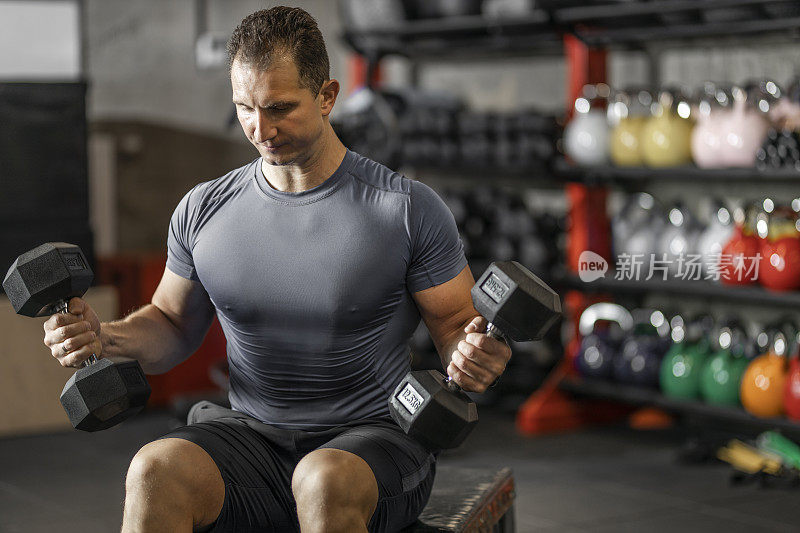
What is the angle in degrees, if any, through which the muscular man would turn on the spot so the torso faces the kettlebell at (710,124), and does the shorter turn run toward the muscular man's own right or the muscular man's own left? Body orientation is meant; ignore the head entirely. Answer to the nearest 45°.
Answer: approximately 180°

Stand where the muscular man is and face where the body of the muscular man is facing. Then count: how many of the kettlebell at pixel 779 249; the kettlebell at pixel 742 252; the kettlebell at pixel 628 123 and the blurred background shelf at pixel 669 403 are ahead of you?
0

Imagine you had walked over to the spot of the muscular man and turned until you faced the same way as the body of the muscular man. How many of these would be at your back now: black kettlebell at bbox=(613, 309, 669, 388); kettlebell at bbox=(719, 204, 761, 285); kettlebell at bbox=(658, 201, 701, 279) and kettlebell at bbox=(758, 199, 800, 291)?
4

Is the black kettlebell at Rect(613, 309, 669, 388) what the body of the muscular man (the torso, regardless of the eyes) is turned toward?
no

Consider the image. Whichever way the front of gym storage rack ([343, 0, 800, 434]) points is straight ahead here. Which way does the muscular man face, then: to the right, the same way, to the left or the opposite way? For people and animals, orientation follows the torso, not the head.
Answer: the same way

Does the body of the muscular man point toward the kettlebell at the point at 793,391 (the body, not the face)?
no

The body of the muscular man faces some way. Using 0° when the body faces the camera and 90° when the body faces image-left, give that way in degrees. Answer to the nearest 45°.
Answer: approximately 45°

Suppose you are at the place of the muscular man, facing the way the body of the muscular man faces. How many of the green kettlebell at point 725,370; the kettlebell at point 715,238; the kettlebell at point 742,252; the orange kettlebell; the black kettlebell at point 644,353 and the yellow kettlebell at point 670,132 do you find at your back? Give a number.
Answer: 6

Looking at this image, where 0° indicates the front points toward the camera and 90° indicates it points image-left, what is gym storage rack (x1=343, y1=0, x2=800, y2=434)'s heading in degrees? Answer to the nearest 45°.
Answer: approximately 45°

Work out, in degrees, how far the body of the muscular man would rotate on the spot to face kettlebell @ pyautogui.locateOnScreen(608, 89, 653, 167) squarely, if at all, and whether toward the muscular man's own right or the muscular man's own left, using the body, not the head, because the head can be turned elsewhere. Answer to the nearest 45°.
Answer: approximately 180°

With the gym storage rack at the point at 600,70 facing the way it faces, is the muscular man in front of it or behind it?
in front

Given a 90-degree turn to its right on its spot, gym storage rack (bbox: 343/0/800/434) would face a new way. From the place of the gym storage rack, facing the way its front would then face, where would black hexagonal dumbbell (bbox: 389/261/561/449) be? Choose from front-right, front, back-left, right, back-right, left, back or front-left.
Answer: back-left

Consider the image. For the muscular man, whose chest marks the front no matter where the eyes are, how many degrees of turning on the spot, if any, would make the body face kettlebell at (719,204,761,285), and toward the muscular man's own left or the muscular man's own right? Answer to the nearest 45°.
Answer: approximately 180°

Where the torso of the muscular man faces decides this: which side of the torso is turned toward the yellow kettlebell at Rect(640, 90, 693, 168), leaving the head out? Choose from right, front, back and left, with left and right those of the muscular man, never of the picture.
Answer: back

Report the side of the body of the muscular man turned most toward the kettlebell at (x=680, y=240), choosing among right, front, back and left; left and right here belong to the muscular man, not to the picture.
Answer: back

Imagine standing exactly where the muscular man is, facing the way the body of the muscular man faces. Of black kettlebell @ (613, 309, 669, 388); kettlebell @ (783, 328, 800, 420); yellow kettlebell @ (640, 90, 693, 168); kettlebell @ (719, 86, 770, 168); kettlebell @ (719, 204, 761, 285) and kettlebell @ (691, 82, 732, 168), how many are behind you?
6
